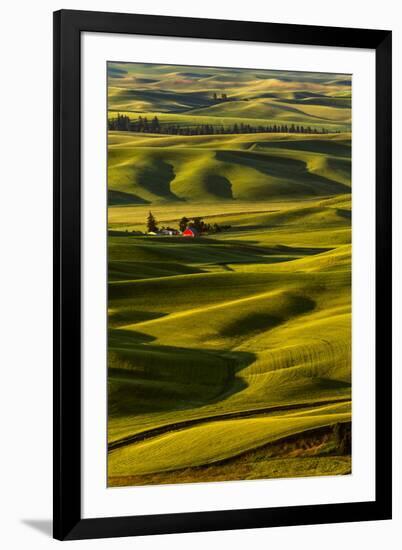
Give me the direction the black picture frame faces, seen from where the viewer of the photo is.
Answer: facing the viewer and to the right of the viewer
